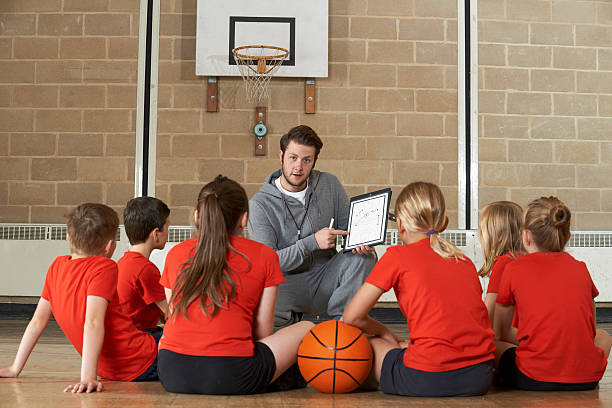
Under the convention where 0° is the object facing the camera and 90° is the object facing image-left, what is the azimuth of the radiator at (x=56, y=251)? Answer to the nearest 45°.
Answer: approximately 0°

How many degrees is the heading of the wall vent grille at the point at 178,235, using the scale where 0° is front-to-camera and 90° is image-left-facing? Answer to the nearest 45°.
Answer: approximately 0°

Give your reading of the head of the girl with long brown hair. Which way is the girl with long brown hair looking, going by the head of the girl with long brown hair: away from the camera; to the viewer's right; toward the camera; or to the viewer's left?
away from the camera
